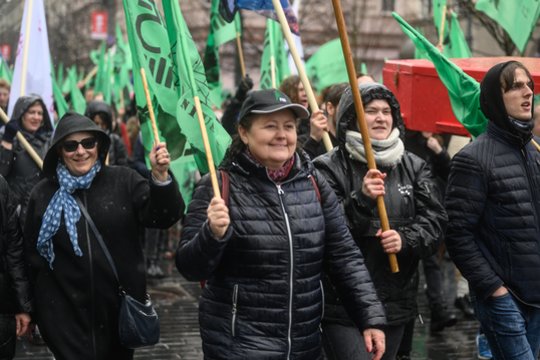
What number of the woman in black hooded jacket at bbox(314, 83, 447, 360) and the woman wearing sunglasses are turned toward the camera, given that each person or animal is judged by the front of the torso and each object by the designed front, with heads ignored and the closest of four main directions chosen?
2

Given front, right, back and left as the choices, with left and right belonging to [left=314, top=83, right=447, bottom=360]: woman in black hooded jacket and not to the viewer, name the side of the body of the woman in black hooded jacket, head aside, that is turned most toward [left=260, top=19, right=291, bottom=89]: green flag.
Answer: back

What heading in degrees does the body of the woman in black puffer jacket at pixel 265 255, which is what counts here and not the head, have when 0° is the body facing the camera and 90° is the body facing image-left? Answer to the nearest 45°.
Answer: approximately 315°

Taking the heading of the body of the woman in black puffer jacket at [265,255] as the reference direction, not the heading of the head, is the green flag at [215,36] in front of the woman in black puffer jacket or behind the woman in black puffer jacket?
behind

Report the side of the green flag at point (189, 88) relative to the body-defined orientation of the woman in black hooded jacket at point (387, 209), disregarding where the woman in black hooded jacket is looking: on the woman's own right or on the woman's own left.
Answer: on the woman's own right

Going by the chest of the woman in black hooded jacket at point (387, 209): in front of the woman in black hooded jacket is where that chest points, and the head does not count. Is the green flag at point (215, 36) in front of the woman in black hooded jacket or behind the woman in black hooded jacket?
behind

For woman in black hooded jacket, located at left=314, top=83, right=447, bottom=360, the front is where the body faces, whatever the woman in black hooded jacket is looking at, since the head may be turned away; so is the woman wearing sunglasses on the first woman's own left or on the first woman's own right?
on the first woman's own right

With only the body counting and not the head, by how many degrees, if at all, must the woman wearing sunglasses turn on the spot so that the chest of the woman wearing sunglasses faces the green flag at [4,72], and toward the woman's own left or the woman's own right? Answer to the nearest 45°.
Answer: approximately 180°
